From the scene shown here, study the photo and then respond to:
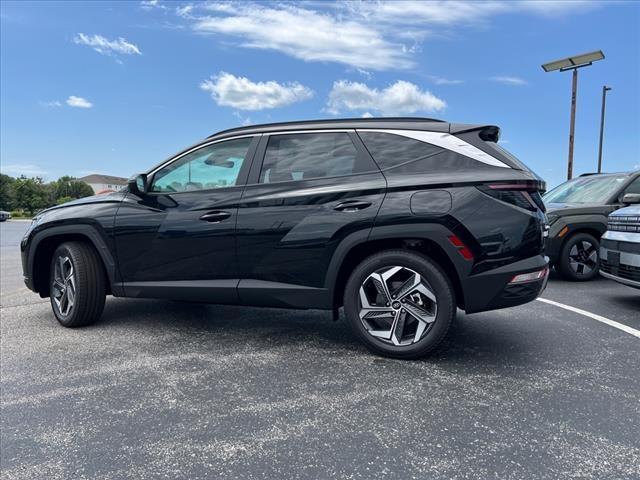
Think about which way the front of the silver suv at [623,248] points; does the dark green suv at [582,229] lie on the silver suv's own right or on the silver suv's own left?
on the silver suv's own right

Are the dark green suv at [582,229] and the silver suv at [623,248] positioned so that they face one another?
no

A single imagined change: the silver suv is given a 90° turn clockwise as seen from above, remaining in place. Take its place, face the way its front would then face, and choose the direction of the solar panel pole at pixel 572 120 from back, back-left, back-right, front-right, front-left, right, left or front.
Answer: front-right

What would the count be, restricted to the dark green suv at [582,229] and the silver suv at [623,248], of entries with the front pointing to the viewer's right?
0

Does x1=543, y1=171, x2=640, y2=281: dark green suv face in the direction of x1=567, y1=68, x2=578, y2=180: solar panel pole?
no

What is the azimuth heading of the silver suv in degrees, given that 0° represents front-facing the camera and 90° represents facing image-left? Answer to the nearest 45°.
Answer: approximately 45°

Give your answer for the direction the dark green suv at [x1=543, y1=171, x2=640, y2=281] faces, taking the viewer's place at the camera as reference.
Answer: facing the viewer and to the left of the viewer
